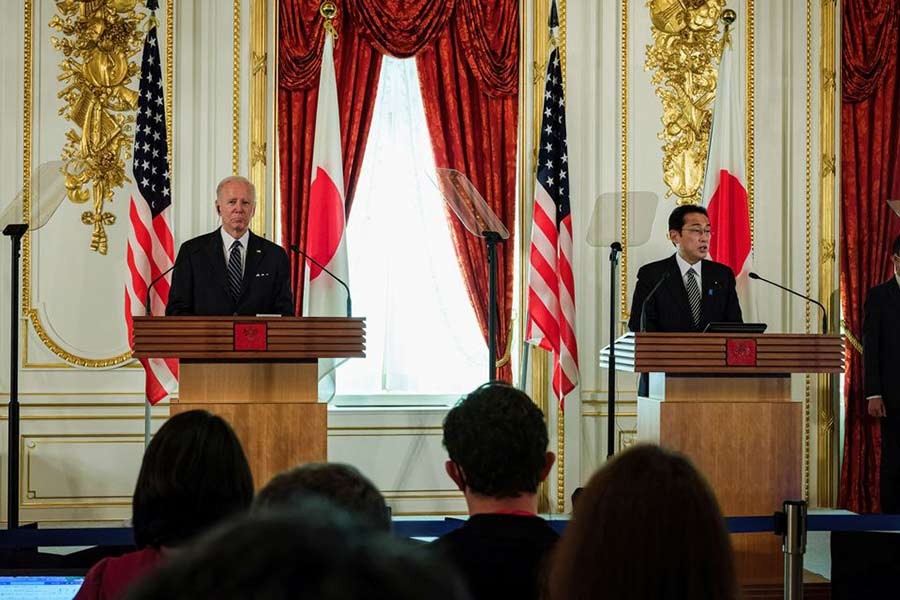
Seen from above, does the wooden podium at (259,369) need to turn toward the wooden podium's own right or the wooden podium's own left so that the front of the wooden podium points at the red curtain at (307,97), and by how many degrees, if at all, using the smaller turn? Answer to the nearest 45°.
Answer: approximately 180°

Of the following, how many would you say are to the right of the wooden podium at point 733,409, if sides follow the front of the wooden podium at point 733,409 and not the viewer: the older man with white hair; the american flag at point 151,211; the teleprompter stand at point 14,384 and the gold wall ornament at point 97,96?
4

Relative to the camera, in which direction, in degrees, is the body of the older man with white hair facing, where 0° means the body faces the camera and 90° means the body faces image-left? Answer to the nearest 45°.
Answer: approximately 0°

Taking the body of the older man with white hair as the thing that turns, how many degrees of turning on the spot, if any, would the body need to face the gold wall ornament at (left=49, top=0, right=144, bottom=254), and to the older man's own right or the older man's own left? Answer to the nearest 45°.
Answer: approximately 135° to the older man's own right

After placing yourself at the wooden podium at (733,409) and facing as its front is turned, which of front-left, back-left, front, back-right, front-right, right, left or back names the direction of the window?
back-right

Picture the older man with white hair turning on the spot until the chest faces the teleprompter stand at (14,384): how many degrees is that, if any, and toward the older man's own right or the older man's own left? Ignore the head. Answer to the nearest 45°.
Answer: approximately 45° to the older man's own right
